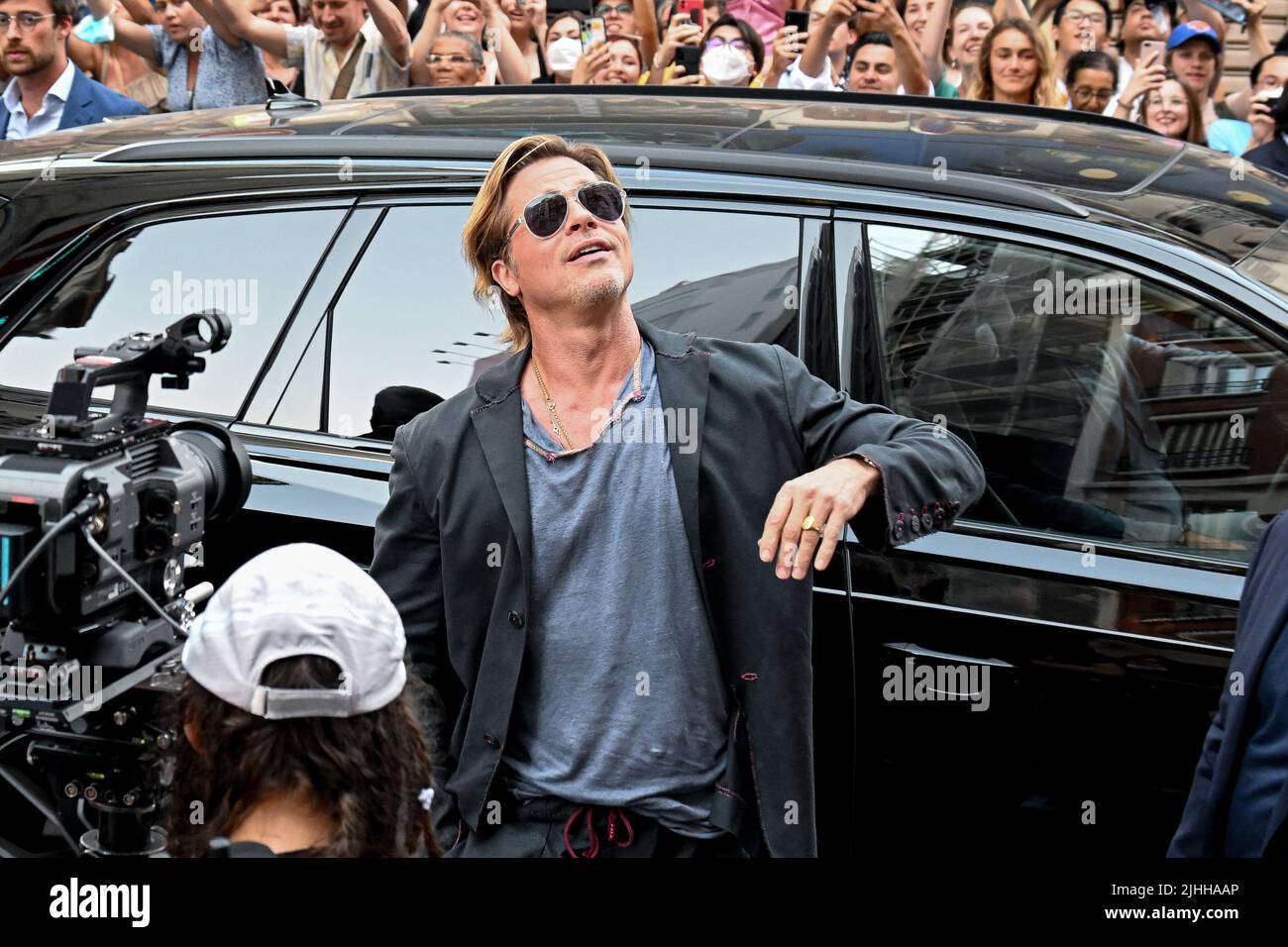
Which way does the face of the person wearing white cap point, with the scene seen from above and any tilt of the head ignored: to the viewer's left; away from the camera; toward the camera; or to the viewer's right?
away from the camera

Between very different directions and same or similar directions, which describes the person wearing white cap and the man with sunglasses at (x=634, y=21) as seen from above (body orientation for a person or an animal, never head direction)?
very different directions

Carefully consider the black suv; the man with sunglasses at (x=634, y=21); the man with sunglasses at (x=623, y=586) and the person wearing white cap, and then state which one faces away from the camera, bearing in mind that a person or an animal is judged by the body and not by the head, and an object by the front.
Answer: the person wearing white cap

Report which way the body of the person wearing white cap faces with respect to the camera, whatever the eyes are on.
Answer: away from the camera

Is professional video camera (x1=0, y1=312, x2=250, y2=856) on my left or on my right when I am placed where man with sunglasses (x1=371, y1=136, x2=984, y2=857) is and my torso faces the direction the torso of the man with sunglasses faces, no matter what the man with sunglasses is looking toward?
on my right

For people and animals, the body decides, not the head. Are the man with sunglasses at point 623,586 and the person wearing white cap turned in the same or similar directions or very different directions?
very different directions

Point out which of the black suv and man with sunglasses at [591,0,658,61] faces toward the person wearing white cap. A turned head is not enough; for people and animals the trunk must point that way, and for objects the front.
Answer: the man with sunglasses

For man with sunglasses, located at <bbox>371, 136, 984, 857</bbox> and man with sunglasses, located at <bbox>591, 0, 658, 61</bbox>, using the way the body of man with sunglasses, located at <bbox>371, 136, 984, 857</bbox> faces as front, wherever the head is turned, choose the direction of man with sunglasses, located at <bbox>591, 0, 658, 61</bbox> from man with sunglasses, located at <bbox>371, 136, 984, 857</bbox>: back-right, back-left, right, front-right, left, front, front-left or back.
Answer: back
